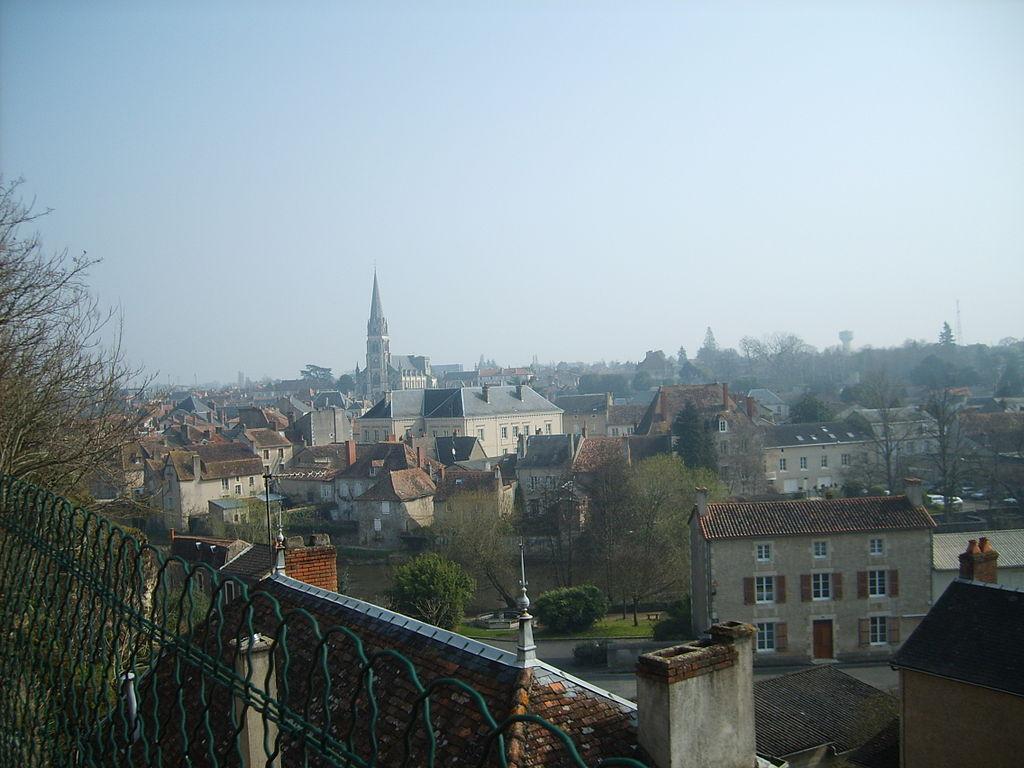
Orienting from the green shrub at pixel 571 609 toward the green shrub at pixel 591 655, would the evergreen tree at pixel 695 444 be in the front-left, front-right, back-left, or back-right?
back-left

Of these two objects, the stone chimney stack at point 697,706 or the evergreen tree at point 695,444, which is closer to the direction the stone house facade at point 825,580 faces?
the stone chimney stack

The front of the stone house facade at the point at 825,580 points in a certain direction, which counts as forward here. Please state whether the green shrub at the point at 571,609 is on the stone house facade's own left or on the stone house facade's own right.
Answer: on the stone house facade's own right

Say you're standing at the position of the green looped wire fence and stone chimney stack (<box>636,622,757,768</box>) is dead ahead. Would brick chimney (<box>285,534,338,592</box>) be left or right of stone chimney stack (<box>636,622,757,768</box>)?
left

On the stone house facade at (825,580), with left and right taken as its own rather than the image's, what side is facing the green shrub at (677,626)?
right

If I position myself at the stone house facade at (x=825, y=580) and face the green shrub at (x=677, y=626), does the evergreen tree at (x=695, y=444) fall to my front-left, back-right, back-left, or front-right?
front-right

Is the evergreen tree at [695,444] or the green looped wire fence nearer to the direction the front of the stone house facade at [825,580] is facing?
the green looped wire fence

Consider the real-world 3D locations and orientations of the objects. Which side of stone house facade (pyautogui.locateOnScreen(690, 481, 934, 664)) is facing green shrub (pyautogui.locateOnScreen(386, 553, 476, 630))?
right

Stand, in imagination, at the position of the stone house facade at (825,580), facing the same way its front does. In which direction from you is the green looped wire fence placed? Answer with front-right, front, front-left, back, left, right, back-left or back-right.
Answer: front

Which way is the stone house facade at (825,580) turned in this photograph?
toward the camera

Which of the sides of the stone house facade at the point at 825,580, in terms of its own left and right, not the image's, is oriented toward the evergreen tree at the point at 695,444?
back

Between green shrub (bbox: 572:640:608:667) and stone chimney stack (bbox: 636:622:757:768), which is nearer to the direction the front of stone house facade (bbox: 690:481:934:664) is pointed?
the stone chimney stack

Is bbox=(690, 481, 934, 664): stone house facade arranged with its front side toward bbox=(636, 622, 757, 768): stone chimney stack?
yes

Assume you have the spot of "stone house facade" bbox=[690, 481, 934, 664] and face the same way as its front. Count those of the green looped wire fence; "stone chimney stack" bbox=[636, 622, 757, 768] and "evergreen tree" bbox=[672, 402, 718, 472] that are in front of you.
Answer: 2
